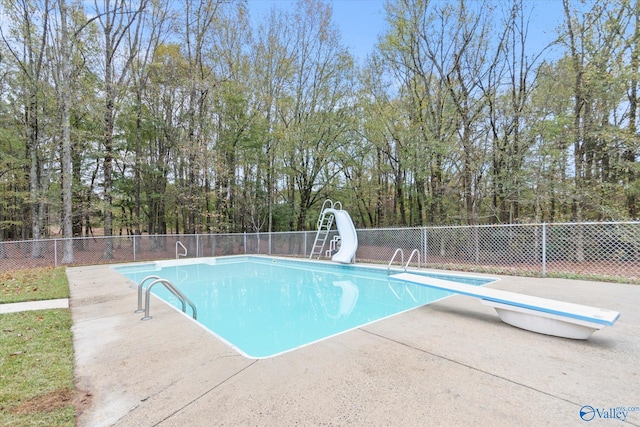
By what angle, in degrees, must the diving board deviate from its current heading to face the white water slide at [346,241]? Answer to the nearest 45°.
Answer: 0° — it already faces it

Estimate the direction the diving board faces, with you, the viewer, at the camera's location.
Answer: facing away from the viewer and to the left of the viewer

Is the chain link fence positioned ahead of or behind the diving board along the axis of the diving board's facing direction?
ahead
